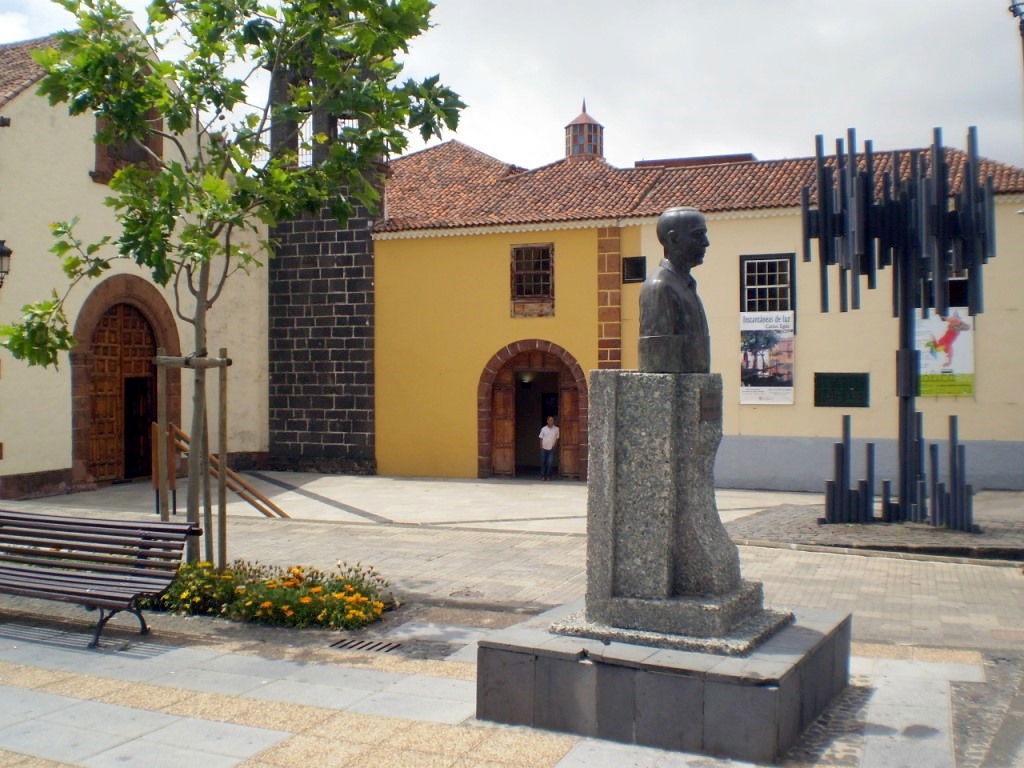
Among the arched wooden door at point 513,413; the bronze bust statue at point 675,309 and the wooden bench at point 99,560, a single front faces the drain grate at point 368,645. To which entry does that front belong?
the arched wooden door

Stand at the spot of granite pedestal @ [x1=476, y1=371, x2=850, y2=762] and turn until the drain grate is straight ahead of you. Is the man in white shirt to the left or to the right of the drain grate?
right

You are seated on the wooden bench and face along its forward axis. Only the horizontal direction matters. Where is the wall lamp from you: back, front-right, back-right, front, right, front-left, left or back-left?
back-right

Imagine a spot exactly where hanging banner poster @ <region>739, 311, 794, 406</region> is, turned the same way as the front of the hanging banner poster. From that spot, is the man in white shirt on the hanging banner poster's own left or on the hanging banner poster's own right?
on the hanging banner poster's own right

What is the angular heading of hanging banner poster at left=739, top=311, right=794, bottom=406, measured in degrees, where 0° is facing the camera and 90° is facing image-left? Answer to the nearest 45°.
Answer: approximately 0°

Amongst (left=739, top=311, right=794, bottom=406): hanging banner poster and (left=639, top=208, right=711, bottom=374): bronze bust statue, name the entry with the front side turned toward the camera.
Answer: the hanging banner poster

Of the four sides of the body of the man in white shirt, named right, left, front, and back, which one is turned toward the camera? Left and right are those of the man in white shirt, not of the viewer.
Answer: front

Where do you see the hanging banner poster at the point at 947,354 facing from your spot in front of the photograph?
facing the viewer

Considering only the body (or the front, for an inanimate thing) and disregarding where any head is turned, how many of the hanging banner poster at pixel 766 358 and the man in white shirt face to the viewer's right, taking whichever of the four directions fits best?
0

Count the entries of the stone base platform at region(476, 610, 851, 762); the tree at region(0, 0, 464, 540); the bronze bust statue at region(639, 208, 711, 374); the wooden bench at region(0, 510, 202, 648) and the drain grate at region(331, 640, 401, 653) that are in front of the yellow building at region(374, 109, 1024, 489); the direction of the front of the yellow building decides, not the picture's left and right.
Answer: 5

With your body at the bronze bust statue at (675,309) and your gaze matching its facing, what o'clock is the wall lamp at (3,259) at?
The wall lamp is roughly at 7 o'clock from the bronze bust statue.

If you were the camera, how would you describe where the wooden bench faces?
facing the viewer and to the left of the viewer

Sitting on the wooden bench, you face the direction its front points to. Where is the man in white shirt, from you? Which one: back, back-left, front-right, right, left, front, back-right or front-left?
back

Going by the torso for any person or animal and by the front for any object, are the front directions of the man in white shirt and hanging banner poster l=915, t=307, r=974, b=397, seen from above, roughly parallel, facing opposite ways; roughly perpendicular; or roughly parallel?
roughly parallel

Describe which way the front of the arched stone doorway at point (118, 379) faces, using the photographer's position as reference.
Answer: facing the viewer and to the right of the viewer

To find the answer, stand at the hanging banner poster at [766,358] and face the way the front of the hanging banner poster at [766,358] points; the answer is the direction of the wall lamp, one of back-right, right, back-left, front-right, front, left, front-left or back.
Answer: front-right

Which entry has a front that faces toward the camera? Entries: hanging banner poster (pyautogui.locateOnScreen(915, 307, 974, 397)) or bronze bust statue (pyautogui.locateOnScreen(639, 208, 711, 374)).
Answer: the hanging banner poster

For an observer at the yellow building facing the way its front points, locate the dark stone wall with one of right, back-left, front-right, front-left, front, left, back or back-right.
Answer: right

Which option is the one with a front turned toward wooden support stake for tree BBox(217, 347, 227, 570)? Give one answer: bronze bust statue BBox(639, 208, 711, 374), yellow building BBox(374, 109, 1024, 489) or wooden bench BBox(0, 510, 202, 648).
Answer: the yellow building

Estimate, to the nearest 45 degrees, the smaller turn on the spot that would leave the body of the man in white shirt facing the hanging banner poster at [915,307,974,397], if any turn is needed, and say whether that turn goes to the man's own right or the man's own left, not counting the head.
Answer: approximately 90° to the man's own left

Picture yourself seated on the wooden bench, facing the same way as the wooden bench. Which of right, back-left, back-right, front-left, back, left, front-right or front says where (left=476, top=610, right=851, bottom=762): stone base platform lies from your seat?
left
